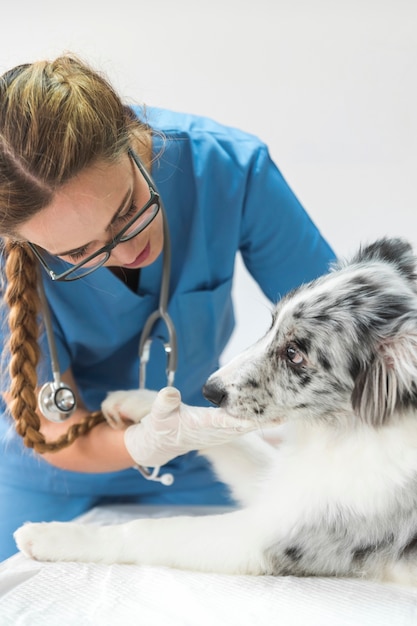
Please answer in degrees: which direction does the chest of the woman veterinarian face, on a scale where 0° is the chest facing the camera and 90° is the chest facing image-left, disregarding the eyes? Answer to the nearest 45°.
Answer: approximately 0°

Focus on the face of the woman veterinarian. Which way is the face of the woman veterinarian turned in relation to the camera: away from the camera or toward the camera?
toward the camera
